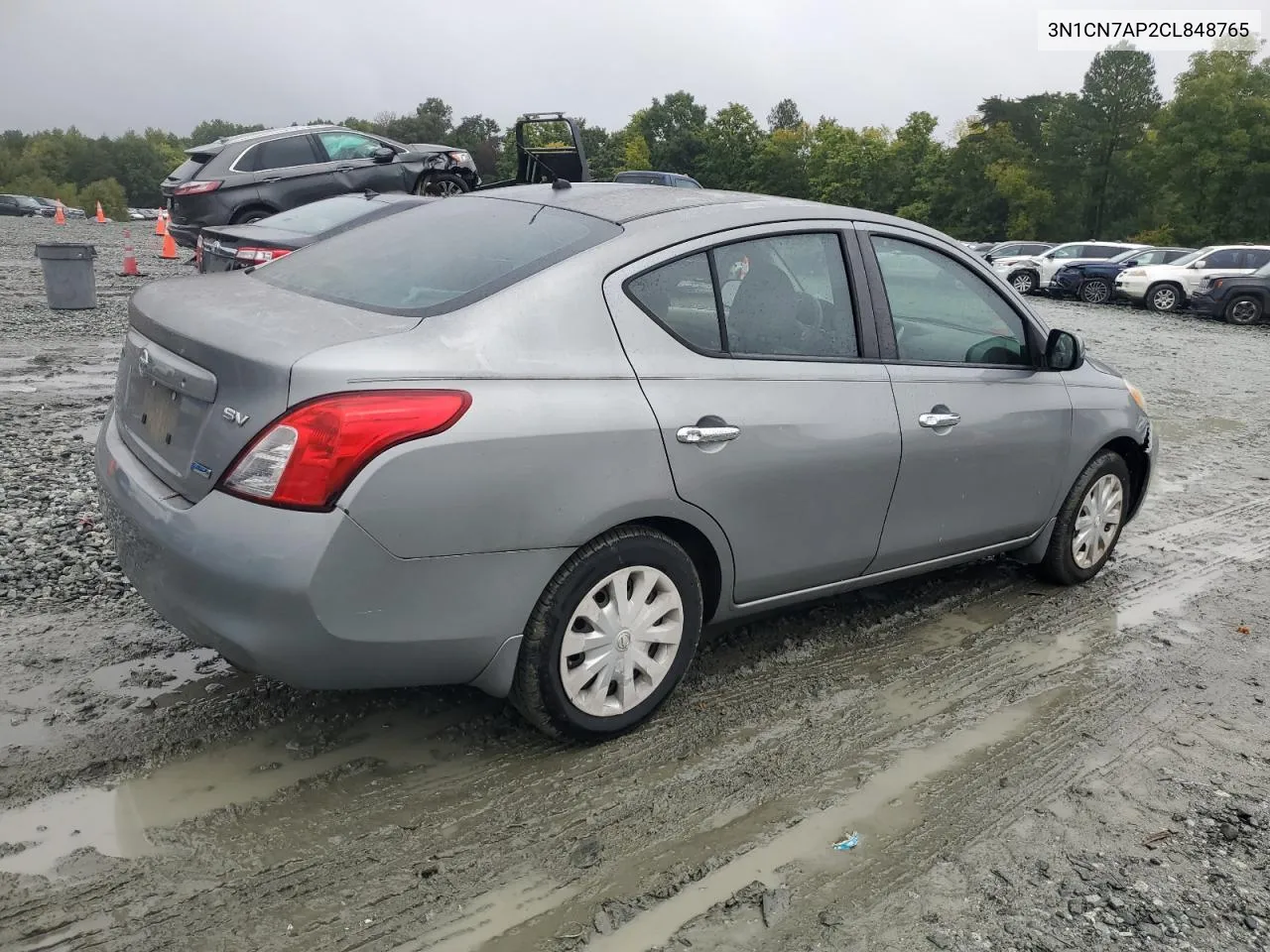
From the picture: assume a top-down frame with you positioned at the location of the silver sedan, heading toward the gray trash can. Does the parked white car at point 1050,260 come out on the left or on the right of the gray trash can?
right

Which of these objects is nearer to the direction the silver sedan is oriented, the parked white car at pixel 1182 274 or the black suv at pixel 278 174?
the parked white car

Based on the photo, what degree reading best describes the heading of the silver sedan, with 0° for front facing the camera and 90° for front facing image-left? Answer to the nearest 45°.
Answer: approximately 225°

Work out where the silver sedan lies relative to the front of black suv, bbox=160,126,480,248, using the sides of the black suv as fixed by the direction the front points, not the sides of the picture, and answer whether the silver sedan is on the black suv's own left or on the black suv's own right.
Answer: on the black suv's own right

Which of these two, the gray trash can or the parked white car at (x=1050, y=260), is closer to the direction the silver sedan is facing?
the parked white car

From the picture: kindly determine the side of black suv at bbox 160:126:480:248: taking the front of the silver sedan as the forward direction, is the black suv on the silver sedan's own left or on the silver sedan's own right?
on the silver sedan's own left

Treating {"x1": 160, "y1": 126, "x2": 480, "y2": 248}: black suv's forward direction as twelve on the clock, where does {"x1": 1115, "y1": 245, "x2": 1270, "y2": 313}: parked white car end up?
The parked white car is roughly at 1 o'clock from the black suv.

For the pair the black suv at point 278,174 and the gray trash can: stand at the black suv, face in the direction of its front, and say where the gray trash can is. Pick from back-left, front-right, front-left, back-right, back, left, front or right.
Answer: back

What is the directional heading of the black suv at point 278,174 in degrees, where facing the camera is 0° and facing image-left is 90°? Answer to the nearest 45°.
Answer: approximately 225°

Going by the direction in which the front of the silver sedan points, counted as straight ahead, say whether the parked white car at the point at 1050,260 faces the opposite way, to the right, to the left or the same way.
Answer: the opposite way
